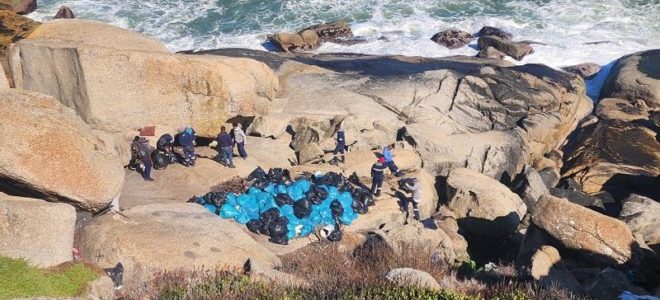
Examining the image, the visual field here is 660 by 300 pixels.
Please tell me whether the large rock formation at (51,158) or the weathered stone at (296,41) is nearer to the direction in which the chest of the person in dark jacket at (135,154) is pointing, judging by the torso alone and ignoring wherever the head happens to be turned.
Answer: the weathered stone

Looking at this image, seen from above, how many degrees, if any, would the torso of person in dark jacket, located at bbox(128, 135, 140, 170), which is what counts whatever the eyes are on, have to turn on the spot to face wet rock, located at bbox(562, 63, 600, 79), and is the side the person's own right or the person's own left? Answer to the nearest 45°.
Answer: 0° — they already face it

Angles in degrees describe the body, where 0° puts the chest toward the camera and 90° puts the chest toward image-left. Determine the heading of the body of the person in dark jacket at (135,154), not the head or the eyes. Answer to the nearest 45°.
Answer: approximately 270°

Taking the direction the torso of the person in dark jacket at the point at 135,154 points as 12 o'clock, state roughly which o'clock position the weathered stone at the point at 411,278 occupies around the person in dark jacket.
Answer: The weathered stone is roughly at 2 o'clock from the person in dark jacket.

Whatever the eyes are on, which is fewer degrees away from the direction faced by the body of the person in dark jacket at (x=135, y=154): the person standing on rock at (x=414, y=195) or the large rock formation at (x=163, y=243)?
the person standing on rock

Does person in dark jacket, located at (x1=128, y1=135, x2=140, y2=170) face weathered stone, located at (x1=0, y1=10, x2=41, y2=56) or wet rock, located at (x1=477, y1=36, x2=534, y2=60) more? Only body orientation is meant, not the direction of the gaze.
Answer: the wet rock

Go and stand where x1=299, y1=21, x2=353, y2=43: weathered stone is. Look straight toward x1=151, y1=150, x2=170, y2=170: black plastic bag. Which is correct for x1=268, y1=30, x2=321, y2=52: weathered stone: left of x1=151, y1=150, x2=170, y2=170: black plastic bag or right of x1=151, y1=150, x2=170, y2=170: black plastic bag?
right

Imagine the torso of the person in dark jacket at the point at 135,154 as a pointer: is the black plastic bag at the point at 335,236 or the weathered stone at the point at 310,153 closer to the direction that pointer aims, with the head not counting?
the weathered stone
